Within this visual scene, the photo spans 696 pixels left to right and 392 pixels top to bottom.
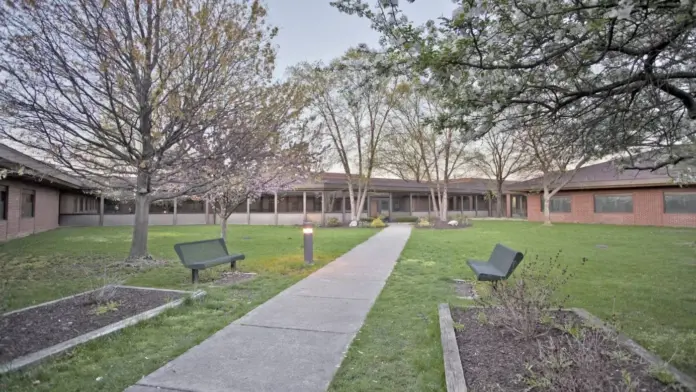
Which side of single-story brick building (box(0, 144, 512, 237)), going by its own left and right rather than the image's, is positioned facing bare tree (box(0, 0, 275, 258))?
front

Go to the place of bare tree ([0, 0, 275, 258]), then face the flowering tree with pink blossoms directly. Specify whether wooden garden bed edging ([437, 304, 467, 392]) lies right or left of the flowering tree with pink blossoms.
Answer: right

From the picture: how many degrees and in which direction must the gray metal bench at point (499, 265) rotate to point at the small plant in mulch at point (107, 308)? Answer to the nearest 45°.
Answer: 0° — it already faces it

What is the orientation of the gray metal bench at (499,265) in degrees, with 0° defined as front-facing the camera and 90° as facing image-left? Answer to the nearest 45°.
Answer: approximately 45°

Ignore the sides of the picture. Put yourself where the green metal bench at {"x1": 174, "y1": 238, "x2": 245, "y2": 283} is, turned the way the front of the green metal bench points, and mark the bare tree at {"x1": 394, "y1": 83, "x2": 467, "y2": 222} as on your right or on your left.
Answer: on your left

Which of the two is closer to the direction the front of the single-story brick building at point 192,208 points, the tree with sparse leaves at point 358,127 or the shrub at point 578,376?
the shrub

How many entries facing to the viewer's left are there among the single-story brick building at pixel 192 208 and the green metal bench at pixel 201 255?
0

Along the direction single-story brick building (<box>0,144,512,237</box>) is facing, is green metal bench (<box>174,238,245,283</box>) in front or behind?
in front

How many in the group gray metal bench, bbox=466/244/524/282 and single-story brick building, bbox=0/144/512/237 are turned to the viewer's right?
0

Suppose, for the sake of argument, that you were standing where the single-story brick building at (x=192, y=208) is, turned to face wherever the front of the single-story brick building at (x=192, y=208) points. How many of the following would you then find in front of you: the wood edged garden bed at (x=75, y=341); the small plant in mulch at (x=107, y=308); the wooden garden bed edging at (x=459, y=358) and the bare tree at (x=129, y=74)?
4

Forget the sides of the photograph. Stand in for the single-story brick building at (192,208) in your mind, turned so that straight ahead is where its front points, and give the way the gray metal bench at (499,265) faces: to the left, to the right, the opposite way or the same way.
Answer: to the right

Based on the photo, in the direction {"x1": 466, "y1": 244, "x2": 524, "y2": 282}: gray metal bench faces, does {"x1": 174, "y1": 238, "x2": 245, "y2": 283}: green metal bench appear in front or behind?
in front

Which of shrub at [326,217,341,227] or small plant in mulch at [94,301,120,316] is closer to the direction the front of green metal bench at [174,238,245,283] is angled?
the small plant in mulch

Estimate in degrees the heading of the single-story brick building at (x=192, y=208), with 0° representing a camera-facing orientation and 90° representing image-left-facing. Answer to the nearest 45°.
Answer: approximately 0°
